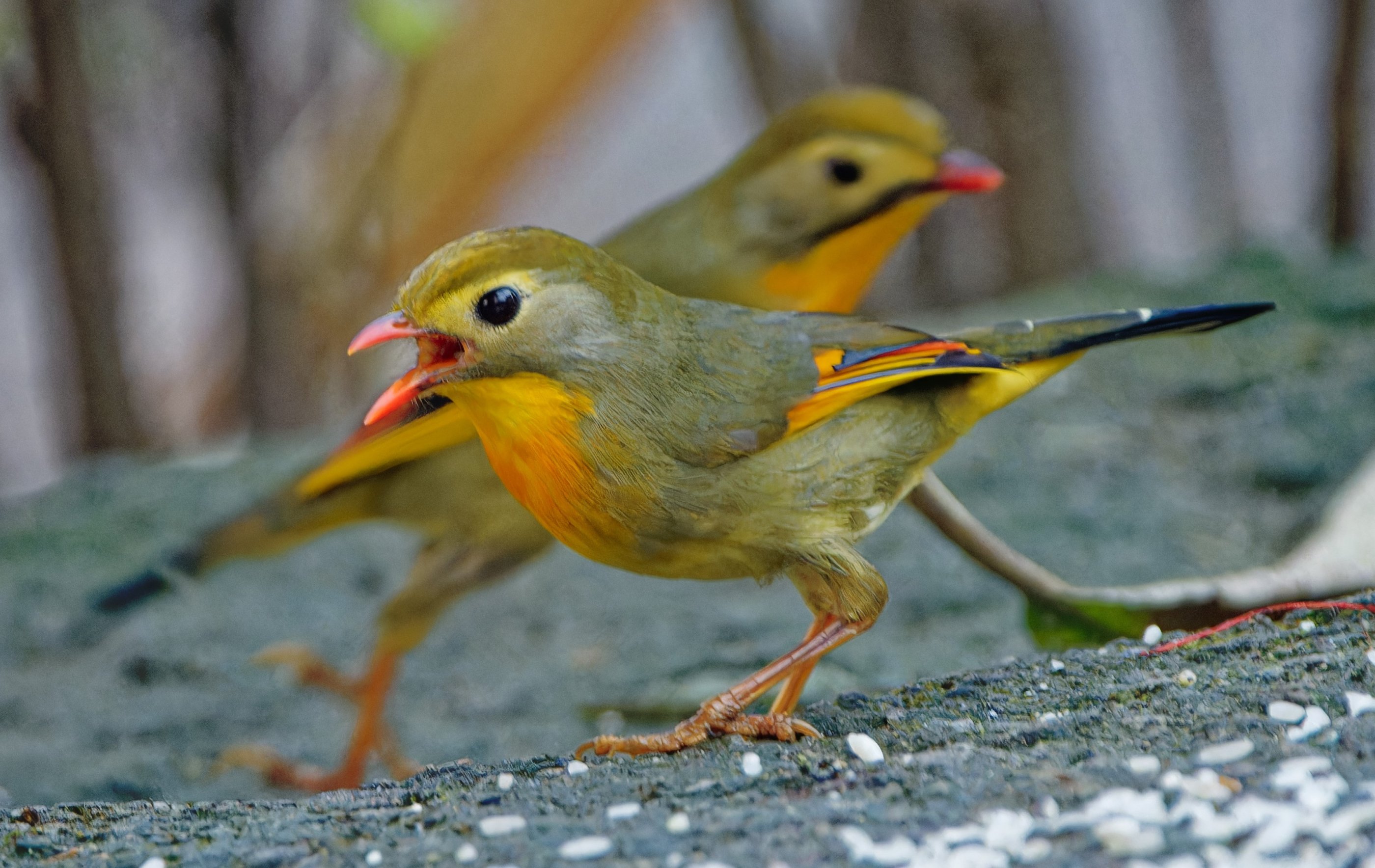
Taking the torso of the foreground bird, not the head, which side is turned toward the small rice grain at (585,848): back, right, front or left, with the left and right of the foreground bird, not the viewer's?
left

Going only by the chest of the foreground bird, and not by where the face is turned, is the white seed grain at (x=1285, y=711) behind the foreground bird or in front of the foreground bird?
behind

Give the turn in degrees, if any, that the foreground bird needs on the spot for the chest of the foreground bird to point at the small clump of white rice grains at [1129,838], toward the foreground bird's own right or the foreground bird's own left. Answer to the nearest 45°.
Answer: approximately 135° to the foreground bird's own left

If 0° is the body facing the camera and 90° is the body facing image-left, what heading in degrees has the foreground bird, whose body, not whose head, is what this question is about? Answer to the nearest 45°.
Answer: approximately 90°

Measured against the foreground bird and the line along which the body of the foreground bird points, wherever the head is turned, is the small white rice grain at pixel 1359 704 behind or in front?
behind
